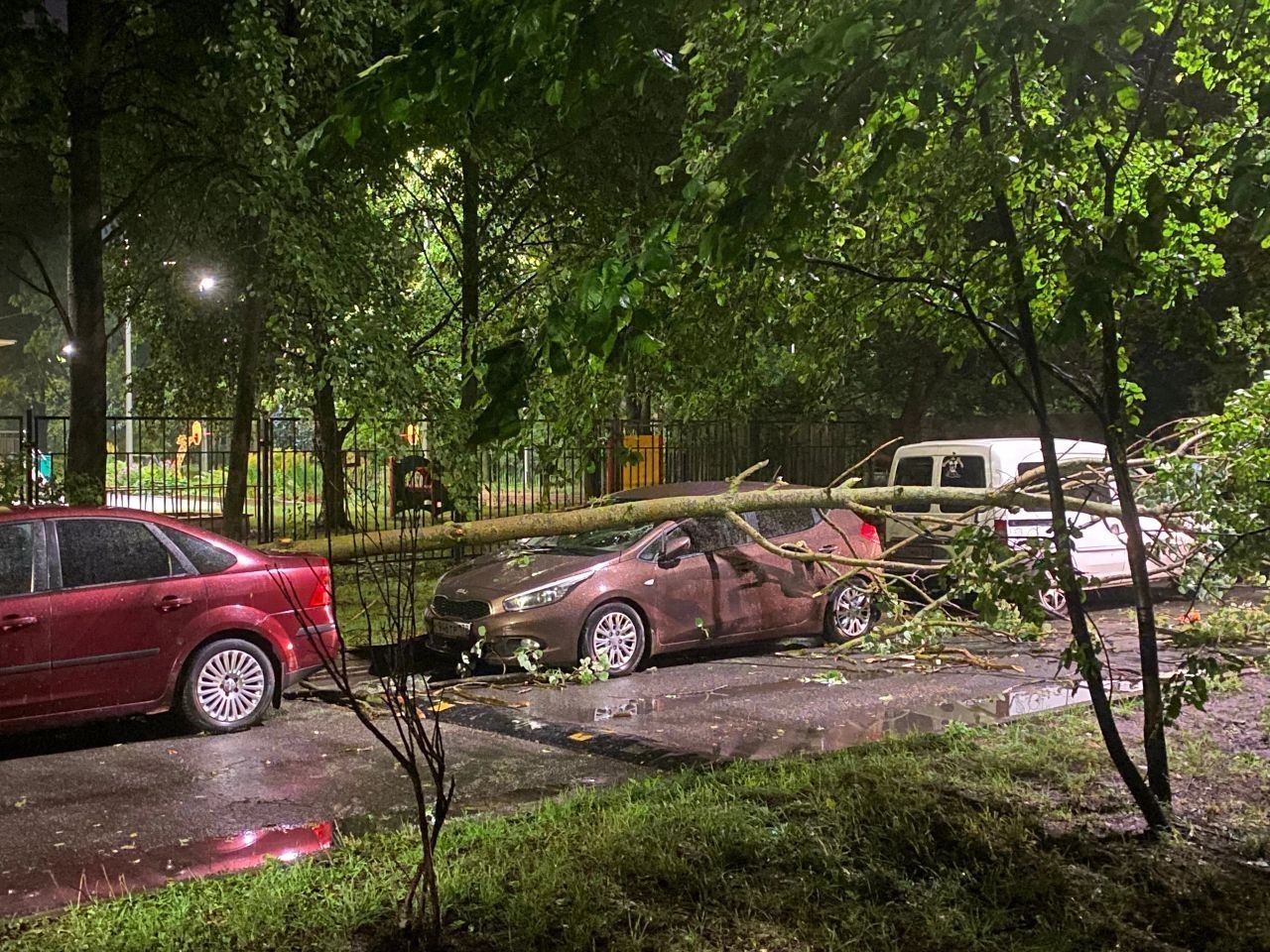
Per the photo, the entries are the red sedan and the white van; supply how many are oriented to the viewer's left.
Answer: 1

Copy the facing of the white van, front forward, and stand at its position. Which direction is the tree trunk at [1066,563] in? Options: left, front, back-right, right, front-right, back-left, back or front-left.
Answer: back-right

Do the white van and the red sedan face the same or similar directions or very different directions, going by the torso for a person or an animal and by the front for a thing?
very different directions

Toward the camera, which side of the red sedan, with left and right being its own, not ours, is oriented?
left

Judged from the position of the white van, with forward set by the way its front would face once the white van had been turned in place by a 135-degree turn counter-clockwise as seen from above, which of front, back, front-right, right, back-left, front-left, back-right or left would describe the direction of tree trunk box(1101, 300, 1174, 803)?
left

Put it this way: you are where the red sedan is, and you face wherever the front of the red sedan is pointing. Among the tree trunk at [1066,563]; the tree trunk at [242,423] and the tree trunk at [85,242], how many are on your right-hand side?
2

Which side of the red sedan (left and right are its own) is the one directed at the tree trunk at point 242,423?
right

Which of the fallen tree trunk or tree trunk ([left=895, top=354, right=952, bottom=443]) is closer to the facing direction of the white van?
the tree trunk

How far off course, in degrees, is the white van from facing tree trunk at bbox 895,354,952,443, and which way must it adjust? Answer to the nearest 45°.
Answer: approximately 45° to its left

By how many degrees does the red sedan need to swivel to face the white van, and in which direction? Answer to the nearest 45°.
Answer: approximately 180°

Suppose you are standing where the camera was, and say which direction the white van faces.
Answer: facing away from the viewer and to the right of the viewer

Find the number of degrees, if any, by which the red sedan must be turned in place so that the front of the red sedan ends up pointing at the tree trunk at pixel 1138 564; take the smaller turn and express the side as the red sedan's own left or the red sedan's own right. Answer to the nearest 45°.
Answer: approximately 135° to the red sedan's own left

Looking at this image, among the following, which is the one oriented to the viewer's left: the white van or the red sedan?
the red sedan
